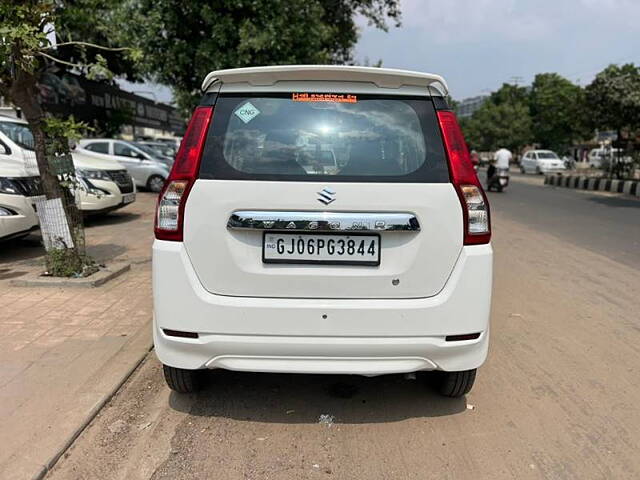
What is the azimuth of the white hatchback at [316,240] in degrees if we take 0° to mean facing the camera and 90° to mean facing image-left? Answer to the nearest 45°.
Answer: approximately 180°

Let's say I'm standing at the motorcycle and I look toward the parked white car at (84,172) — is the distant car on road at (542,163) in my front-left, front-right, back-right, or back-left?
back-right

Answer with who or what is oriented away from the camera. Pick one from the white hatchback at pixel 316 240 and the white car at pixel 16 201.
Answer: the white hatchback

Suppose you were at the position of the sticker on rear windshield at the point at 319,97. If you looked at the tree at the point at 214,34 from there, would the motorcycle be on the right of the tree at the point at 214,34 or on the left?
right

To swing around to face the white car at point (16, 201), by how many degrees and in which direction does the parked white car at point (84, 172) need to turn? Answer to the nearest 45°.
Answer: approximately 45° to its right

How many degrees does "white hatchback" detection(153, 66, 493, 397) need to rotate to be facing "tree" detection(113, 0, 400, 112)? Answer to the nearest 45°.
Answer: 0° — it already faces it

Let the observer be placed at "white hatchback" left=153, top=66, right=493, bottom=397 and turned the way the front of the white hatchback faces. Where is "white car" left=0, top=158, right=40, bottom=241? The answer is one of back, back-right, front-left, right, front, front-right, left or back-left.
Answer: front-left

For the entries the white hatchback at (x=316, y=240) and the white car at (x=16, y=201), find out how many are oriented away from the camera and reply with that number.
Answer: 1

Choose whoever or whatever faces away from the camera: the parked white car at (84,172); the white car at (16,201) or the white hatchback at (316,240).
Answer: the white hatchback

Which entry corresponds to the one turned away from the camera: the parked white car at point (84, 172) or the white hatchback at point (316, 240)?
the white hatchback

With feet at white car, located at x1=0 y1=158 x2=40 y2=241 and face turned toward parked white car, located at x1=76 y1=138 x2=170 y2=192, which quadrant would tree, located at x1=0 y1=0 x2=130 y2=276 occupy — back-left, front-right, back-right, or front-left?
back-right
